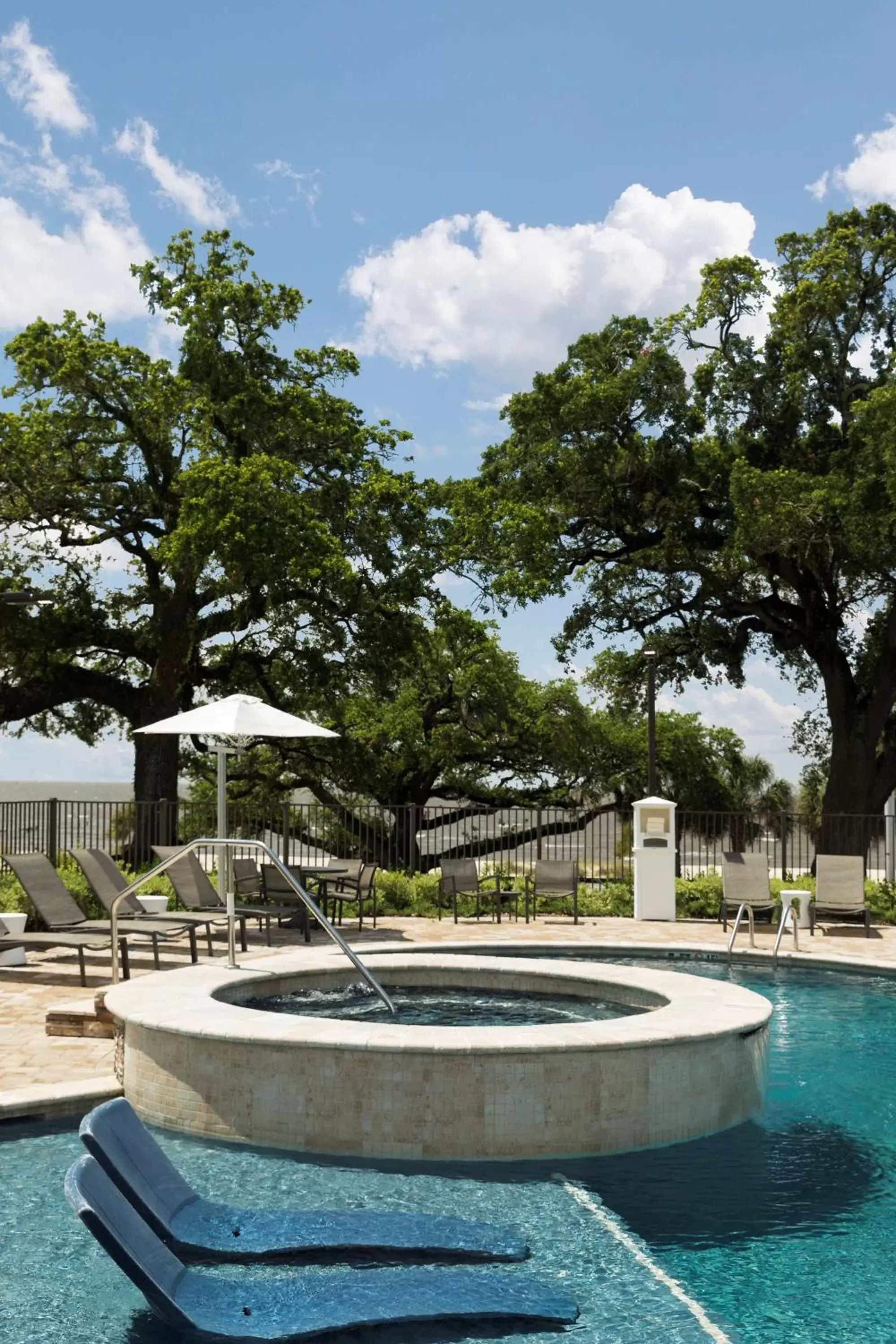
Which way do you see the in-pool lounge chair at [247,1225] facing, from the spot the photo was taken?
facing to the right of the viewer

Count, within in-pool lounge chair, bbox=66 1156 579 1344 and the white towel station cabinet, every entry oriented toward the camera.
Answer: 1

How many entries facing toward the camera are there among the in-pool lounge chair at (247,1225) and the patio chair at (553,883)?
1

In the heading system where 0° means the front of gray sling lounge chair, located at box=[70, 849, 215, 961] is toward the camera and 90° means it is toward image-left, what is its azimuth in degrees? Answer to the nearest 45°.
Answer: approximately 315°

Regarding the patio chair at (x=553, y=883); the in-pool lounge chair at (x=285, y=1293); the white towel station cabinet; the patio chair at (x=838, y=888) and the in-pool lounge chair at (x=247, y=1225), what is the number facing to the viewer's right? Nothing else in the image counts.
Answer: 2

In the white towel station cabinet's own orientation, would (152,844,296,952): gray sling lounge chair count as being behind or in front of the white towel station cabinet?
in front
